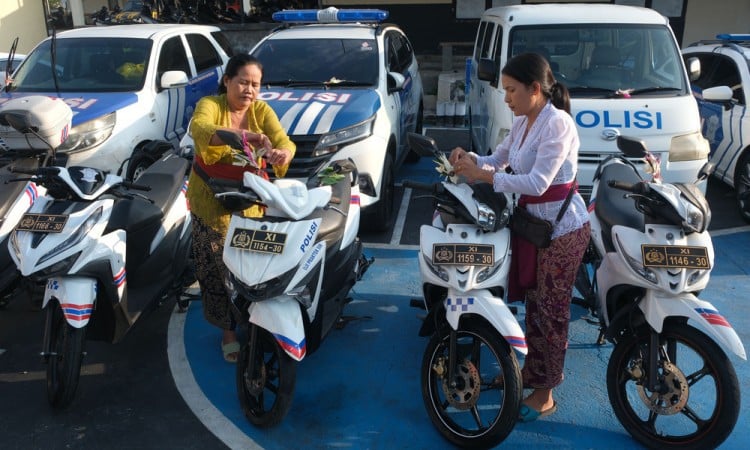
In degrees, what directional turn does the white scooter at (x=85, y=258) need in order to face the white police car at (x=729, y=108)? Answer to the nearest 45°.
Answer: approximately 135° to its left

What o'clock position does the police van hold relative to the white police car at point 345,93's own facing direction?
The police van is roughly at 8 o'clock from the white police car.

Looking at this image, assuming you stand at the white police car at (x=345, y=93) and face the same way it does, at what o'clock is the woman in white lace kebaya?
The woman in white lace kebaya is roughly at 10 o'clock from the white police car.

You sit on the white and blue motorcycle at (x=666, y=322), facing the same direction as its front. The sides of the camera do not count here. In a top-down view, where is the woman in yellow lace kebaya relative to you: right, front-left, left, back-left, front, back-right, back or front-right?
back-right

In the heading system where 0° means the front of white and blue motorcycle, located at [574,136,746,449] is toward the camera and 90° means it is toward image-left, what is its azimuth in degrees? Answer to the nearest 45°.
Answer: approximately 315°

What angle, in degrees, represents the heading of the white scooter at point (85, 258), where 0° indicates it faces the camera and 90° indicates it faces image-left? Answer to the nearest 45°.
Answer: approximately 45°

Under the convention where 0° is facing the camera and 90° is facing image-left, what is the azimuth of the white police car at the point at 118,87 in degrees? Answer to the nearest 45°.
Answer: approximately 45°

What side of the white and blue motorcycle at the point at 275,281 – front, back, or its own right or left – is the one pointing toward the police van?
back
